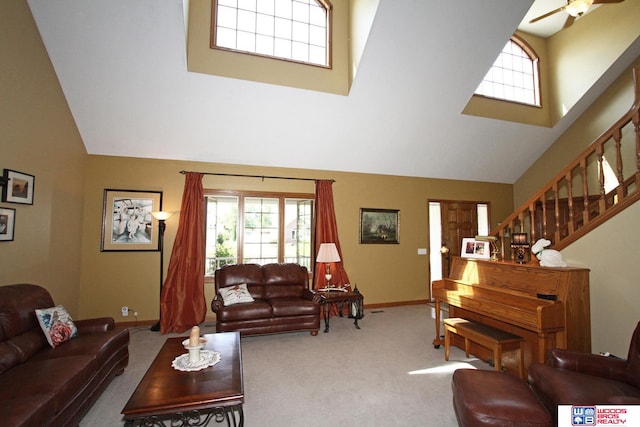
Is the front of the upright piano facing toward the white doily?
yes

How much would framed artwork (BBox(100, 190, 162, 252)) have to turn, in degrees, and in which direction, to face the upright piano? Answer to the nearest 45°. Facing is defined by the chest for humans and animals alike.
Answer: approximately 45° to its left

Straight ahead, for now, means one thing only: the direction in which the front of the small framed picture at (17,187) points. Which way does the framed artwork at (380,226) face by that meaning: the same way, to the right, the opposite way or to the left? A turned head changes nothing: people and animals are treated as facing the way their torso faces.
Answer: to the right

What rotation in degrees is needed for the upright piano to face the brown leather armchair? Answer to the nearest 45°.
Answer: approximately 45° to its left

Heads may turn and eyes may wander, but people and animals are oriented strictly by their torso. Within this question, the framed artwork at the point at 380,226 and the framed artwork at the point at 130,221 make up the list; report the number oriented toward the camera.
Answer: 2

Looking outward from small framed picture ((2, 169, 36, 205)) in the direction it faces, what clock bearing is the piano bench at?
The piano bench is roughly at 12 o'clock from the small framed picture.

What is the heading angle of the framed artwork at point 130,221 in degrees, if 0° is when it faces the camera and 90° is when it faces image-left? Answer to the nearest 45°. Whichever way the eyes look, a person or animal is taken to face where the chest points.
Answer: approximately 0°

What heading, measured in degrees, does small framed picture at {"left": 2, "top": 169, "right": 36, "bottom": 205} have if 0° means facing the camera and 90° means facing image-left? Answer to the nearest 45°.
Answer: approximately 315°

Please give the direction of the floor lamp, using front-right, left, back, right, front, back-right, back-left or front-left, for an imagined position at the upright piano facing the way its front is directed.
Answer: front-right

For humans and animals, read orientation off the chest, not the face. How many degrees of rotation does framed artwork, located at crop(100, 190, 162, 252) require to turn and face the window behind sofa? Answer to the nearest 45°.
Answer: approximately 90° to its left
